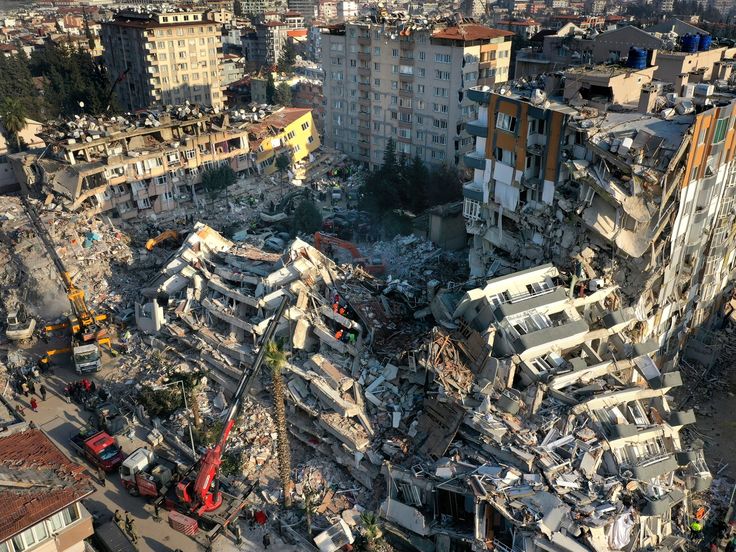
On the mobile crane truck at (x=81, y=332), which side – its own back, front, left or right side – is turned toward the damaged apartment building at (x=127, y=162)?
back

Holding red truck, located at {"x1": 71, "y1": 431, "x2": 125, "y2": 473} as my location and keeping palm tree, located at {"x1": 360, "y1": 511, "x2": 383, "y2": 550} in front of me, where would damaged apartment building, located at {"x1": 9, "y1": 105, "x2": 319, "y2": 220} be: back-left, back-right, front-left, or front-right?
back-left

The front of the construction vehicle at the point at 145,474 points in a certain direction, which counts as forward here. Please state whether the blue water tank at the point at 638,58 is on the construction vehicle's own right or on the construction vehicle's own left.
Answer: on the construction vehicle's own right

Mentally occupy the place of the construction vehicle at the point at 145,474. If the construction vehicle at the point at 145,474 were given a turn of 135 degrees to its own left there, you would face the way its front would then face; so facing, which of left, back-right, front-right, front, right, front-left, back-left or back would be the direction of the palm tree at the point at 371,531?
front-left

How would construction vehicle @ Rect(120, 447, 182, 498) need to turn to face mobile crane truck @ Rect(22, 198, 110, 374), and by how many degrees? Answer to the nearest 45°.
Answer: approximately 45° to its right

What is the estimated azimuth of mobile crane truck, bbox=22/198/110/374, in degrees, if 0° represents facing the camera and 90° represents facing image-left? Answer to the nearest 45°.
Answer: approximately 0°

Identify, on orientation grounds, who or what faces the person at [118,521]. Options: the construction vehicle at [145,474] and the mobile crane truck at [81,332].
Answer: the mobile crane truck

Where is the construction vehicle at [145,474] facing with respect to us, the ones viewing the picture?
facing away from the viewer and to the left of the viewer

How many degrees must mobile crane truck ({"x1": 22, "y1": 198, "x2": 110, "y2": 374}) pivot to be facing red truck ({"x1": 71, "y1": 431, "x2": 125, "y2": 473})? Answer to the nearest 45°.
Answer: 0° — it already faces it

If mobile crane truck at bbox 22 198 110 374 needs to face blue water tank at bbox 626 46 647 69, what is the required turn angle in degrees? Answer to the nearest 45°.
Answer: approximately 90° to its left
